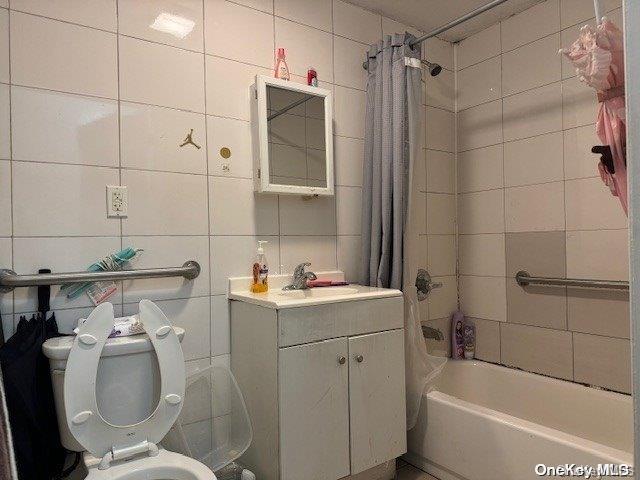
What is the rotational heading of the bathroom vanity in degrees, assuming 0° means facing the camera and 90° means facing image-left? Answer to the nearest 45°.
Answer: approximately 315°

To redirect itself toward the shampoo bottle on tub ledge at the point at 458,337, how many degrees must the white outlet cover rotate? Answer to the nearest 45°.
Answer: approximately 90° to its left

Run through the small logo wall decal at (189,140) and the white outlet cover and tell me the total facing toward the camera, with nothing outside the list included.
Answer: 2

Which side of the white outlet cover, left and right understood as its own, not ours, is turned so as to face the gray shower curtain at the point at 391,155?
left

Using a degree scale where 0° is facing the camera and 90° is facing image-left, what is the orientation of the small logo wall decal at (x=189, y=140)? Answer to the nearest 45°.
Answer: approximately 0°

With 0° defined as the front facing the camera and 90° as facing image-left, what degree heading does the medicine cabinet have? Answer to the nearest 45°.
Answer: approximately 315°

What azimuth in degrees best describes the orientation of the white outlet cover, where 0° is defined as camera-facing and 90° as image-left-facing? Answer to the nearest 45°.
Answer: approximately 0°

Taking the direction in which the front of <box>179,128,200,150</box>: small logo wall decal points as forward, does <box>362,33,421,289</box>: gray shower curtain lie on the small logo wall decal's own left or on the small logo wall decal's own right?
on the small logo wall decal's own left
